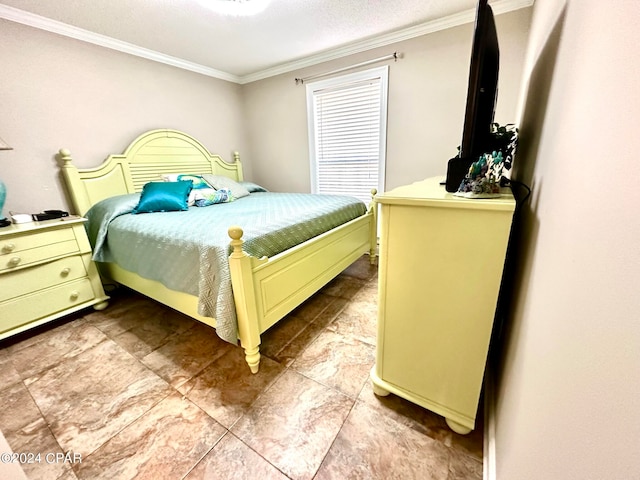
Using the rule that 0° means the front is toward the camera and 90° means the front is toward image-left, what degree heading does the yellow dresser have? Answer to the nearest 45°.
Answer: approximately 135°

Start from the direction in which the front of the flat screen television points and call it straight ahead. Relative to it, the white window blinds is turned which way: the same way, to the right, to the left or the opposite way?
to the left

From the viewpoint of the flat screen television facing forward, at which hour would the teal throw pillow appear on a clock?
The teal throw pillow is roughly at 12 o'clock from the flat screen television.

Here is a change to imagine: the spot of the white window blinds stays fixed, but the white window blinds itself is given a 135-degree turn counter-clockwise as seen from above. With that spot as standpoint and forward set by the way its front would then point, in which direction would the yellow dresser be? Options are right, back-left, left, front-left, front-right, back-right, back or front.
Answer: right

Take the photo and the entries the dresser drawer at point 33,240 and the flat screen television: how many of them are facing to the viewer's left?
1

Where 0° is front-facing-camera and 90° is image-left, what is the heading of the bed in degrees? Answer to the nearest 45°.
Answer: approximately 315°

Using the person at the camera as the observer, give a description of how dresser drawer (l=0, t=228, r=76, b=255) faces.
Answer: facing the viewer and to the right of the viewer

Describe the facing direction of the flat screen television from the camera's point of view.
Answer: facing to the left of the viewer
